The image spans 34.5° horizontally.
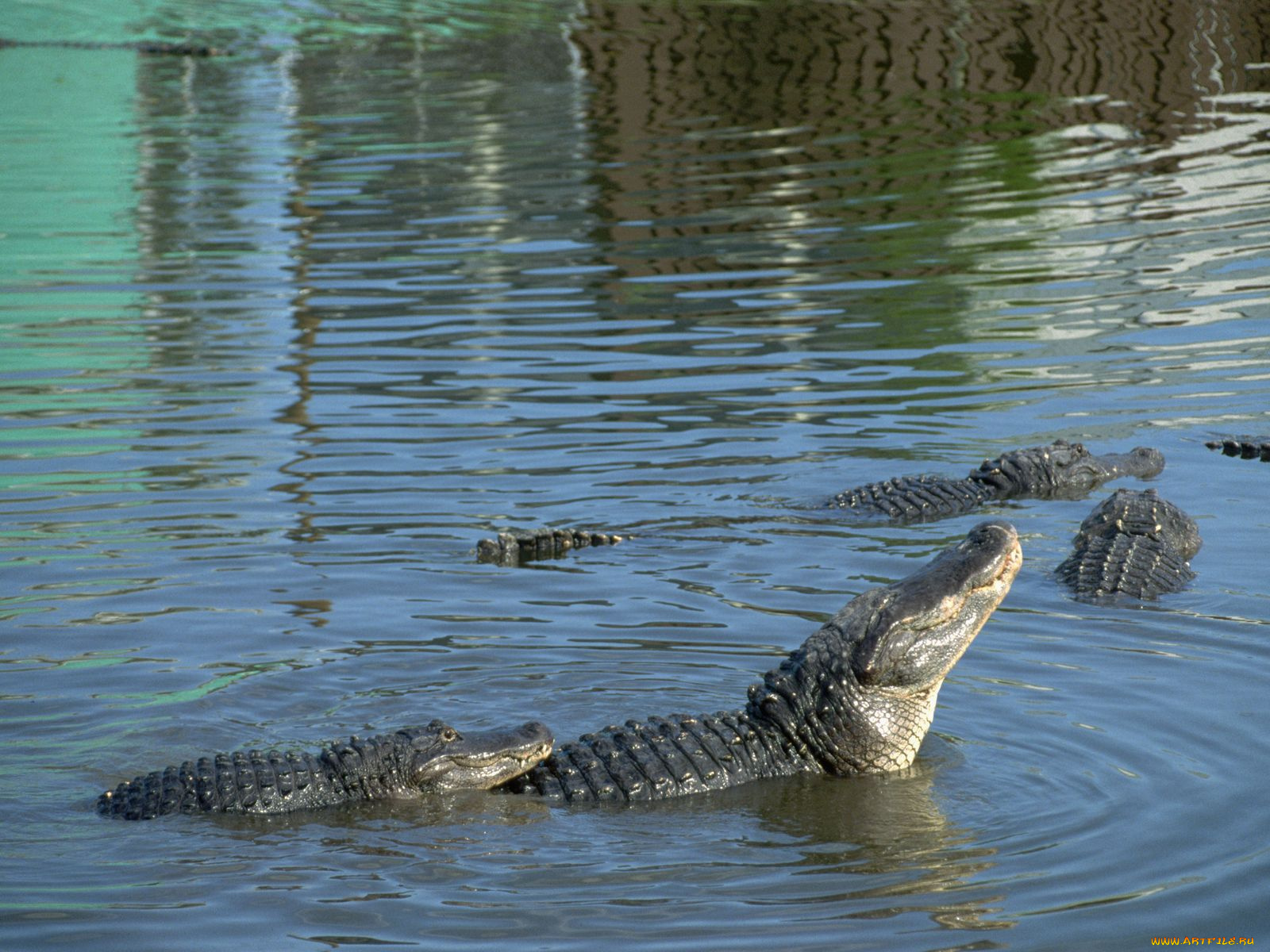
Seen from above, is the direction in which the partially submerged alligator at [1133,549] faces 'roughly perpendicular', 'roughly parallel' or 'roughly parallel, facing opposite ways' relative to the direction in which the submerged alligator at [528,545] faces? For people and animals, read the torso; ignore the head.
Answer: roughly perpendicular

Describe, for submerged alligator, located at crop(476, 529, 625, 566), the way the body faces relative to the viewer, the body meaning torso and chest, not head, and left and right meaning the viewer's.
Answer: facing to the left of the viewer

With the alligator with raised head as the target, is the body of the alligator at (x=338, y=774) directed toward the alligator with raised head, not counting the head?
yes

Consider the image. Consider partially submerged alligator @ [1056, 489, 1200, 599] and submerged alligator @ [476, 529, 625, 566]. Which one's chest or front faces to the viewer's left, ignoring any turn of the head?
submerged alligator @ [476, 529, 625, 566]

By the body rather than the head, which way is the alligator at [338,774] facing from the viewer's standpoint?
to the viewer's right

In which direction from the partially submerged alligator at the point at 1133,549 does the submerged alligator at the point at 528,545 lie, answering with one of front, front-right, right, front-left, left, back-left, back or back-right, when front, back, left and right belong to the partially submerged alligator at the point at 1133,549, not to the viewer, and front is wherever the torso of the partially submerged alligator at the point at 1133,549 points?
left

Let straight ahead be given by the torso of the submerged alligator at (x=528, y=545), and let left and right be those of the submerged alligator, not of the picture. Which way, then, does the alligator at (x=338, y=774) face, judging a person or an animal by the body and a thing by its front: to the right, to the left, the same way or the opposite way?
the opposite way

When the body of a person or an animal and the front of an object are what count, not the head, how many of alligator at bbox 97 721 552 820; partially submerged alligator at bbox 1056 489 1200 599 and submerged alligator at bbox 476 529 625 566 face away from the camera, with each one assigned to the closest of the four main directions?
1

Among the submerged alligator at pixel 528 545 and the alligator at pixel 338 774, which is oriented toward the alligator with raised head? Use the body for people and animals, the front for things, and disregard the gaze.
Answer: the alligator

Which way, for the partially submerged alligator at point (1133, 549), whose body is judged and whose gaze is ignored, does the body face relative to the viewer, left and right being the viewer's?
facing away from the viewer
